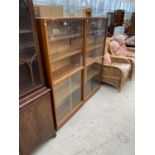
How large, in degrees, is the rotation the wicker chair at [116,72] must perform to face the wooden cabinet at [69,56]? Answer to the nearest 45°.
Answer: approximately 90° to its right

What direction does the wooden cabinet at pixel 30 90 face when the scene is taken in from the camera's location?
facing the viewer and to the right of the viewer

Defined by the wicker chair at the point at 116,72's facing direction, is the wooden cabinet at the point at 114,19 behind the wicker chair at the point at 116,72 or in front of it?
behind

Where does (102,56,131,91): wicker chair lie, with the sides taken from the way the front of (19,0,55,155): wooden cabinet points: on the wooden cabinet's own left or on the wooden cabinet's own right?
on the wooden cabinet's own left

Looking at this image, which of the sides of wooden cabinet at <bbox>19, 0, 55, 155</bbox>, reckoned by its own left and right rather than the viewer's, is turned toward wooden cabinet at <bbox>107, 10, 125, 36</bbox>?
left

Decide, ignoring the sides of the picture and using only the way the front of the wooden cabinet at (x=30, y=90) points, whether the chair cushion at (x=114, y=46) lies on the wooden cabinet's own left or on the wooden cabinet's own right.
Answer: on the wooden cabinet's own left

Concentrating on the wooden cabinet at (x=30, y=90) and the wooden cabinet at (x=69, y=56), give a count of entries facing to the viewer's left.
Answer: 0
